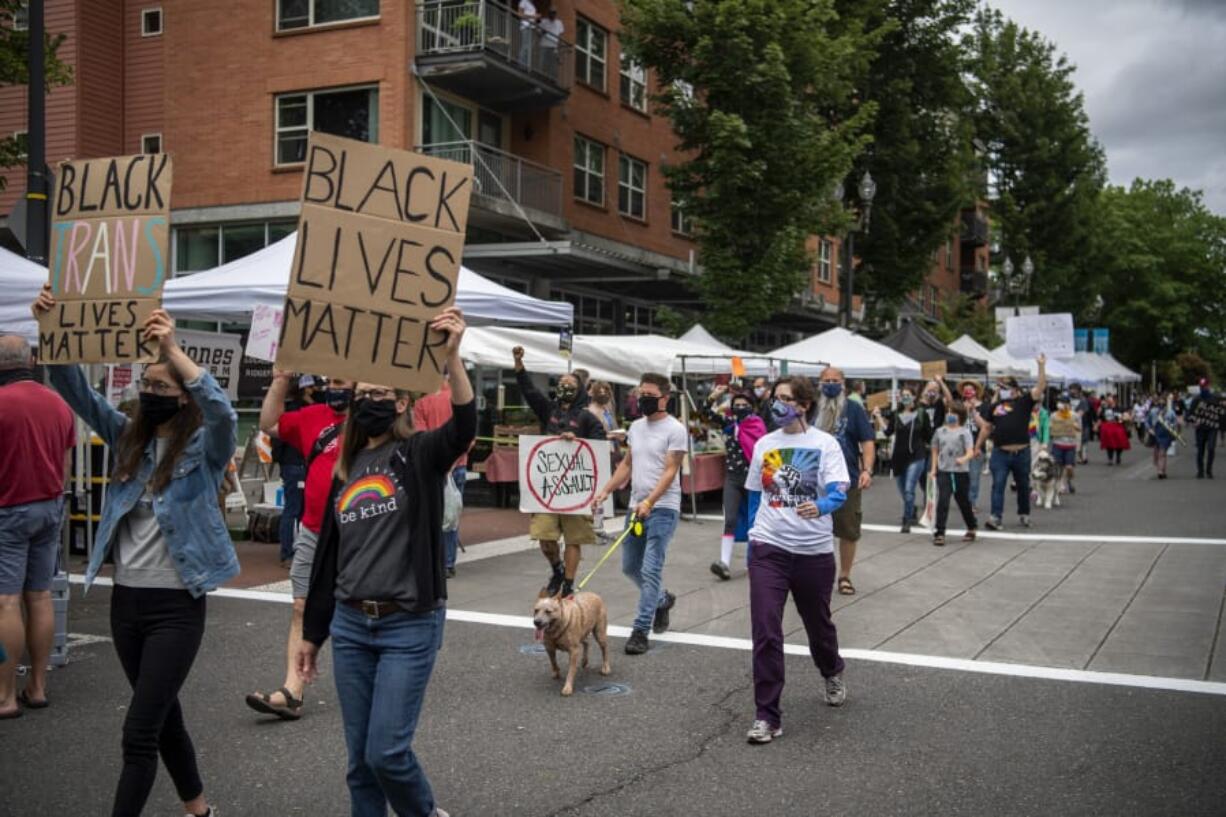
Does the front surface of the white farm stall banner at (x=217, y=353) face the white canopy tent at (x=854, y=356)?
no

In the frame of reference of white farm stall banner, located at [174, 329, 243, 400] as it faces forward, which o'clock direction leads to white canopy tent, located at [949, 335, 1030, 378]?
The white canopy tent is roughly at 8 o'clock from the white farm stall banner.

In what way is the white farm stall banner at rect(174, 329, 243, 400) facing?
toward the camera

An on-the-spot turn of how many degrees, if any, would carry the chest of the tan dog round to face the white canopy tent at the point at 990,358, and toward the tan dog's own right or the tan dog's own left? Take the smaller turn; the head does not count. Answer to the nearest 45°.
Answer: approximately 180°

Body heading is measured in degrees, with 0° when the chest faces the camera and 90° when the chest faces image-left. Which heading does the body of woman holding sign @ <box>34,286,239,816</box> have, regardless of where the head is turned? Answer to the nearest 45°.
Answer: approximately 45°

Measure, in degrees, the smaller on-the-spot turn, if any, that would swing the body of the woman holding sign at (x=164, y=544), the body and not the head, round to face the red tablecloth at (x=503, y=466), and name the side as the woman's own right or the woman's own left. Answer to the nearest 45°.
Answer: approximately 180°

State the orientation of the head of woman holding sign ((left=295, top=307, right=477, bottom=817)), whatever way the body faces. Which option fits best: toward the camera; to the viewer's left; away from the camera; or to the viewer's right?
toward the camera

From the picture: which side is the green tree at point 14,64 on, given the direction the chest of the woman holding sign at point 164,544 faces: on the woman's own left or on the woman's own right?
on the woman's own right

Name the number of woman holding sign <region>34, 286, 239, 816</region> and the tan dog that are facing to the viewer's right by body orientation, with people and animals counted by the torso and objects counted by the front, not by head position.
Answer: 0

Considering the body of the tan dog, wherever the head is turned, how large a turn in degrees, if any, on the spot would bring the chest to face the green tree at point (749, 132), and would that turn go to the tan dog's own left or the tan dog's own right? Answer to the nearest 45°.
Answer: approximately 135° to the tan dog's own right

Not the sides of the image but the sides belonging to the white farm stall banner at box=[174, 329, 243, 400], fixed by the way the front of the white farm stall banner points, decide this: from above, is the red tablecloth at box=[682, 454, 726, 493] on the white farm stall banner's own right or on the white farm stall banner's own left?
on the white farm stall banner's own left

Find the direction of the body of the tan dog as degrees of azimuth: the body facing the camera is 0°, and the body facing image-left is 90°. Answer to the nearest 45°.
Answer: approximately 45°

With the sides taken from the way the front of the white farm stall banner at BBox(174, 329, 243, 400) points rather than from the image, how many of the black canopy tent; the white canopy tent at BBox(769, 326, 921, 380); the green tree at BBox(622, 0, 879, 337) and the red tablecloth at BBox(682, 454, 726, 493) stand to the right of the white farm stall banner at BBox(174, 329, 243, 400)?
0

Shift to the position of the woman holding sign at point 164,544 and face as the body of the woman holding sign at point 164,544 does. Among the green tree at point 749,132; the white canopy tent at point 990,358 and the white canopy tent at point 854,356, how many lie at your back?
3

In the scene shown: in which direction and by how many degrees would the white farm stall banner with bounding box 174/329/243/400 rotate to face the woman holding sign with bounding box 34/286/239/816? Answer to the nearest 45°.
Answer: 0° — it already faces them

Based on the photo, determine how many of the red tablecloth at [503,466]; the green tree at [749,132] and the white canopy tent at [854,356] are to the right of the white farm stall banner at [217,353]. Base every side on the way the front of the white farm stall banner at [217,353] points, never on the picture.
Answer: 0

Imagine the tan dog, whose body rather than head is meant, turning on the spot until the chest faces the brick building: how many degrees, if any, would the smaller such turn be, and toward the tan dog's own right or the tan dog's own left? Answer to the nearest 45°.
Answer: approximately 135° to the tan dog's own right

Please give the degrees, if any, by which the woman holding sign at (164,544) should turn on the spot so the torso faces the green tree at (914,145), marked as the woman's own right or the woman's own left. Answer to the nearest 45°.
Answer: approximately 180°
